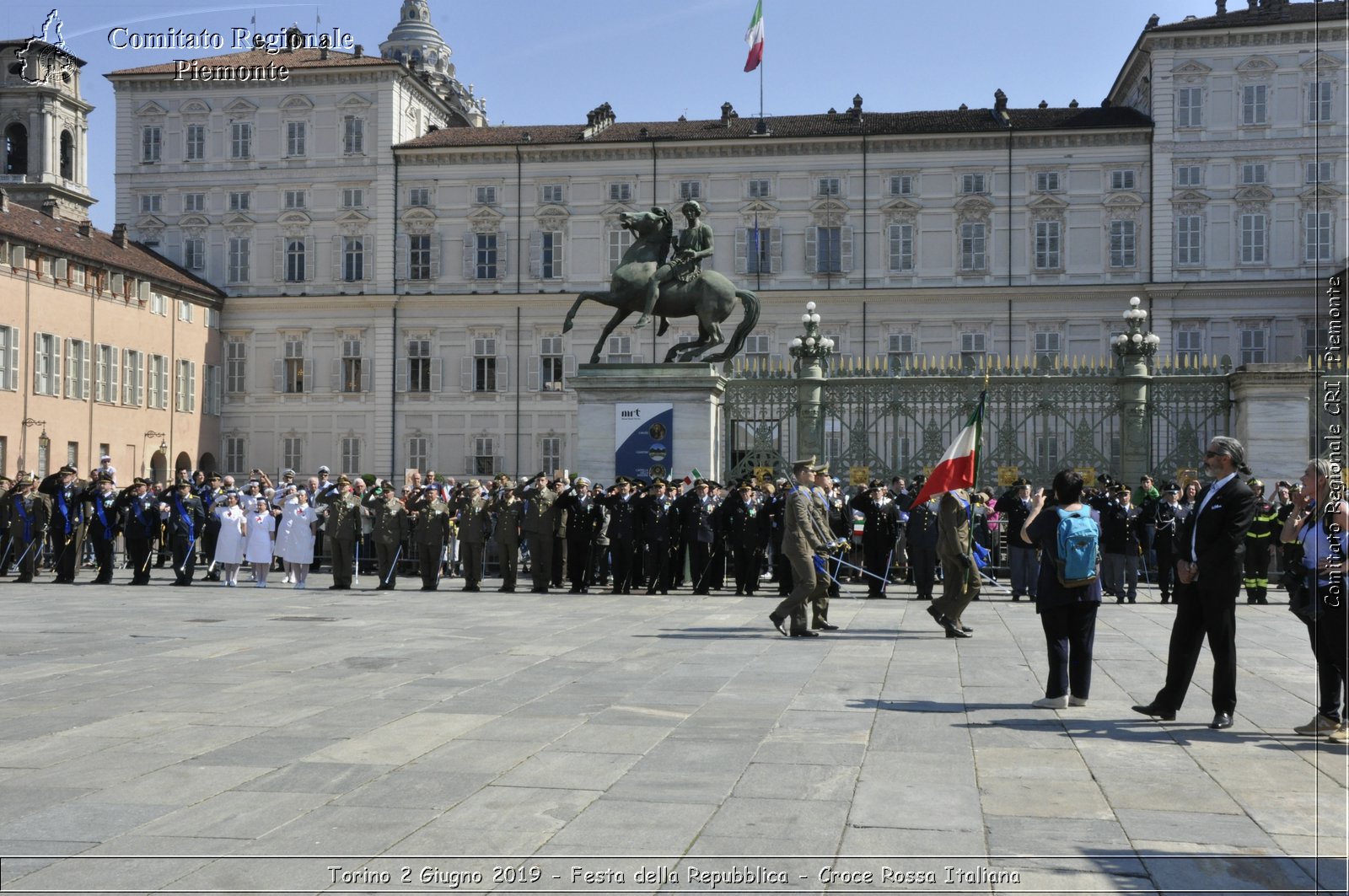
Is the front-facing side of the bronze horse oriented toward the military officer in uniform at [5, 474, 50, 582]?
yes

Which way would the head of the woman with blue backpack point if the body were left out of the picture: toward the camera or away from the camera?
away from the camera

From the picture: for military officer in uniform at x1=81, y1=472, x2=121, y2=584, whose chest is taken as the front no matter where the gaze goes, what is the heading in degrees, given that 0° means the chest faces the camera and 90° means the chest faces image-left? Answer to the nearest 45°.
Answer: approximately 315°

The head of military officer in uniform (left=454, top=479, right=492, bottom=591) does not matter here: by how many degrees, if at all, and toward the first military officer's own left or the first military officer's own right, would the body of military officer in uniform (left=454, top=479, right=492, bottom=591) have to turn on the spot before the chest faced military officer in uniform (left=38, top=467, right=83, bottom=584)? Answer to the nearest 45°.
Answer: approximately 90° to the first military officer's own right

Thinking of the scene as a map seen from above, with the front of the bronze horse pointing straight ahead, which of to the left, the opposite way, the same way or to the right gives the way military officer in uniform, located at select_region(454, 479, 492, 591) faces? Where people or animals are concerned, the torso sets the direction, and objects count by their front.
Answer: to the left

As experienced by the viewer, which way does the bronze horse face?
facing to the left of the viewer

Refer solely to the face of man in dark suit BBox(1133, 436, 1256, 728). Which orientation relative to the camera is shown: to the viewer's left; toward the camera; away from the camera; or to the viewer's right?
to the viewer's left

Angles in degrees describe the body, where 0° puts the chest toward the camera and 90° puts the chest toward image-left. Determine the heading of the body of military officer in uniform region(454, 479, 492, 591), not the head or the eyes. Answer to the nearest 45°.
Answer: approximately 0°
